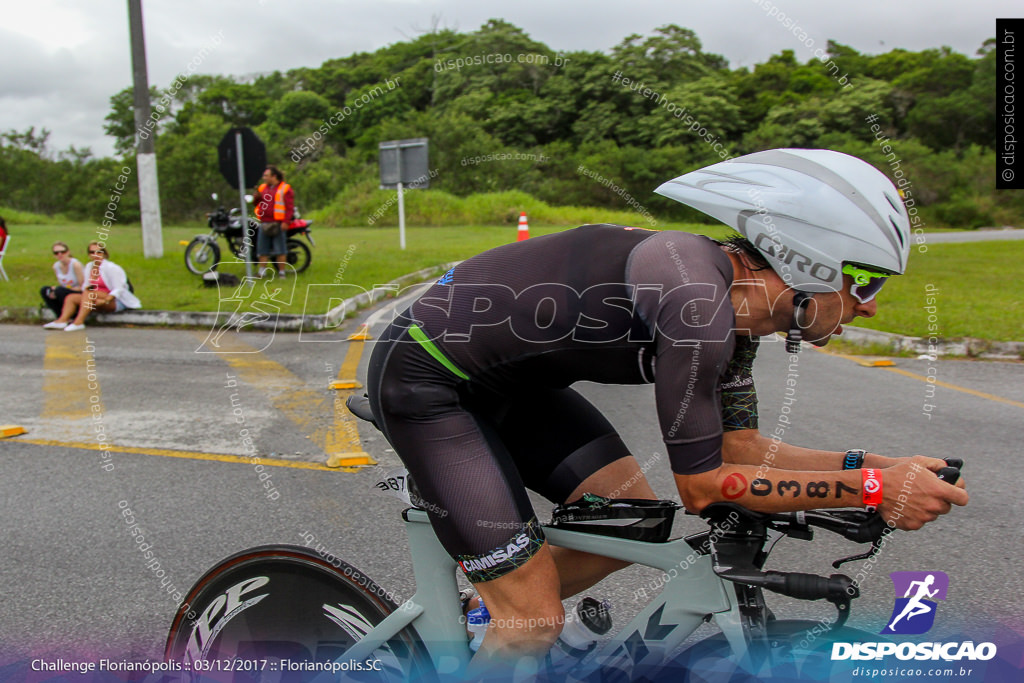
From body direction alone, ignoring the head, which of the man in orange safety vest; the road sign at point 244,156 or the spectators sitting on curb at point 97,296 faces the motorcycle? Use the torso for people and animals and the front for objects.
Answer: the road sign

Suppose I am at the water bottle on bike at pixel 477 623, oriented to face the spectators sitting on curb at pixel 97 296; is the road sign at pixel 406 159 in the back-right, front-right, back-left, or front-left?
front-right

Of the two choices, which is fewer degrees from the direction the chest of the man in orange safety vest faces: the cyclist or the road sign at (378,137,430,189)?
the cyclist

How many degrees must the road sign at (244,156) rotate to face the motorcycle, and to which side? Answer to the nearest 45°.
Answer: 0° — it already faces it

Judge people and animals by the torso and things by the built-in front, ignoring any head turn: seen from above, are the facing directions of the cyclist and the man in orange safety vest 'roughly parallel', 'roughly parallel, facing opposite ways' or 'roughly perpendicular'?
roughly perpendicular

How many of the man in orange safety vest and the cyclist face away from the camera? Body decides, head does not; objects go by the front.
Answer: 0

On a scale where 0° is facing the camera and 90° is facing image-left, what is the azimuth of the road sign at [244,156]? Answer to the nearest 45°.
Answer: approximately 180°

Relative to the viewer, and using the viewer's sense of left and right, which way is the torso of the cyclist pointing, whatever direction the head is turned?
facing to the right of the viewer

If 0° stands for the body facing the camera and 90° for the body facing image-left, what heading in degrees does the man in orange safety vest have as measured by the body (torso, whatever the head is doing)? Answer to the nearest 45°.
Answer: approximately 45°

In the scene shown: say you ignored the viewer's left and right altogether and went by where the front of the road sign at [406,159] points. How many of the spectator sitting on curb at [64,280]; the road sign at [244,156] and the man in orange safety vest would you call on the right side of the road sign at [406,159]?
0

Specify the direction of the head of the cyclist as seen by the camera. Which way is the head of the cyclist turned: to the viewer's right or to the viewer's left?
to the viewer's right

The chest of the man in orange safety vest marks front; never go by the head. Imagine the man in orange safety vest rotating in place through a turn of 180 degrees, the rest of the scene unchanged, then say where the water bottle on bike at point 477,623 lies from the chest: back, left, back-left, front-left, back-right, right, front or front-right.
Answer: back-right

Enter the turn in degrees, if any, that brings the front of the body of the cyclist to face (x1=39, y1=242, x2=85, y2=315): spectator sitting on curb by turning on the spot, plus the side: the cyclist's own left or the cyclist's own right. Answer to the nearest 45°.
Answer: approximately 135° to the cyclist's own left

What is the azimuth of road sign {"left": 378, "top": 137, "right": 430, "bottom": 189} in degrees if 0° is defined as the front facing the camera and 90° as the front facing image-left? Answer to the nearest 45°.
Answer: approximately 180°

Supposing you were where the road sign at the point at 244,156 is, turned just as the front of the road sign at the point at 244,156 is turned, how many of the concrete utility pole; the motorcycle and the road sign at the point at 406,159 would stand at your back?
0
